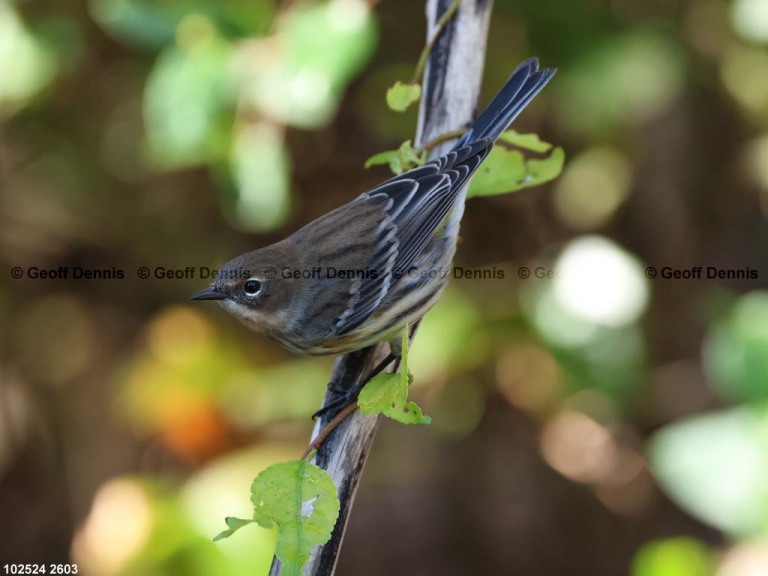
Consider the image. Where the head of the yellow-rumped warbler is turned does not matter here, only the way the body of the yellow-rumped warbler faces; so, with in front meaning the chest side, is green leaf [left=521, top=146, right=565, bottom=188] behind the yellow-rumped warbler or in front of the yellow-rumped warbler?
behind

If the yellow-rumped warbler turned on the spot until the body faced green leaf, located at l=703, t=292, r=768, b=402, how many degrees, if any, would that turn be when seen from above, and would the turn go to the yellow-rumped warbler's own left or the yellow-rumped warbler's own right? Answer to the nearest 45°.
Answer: approximately 180°

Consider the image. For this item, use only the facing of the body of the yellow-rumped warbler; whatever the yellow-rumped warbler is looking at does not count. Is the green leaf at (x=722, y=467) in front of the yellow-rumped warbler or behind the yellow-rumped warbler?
behind

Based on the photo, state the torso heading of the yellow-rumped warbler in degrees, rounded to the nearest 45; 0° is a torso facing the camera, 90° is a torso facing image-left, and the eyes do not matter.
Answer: approximately 90°
